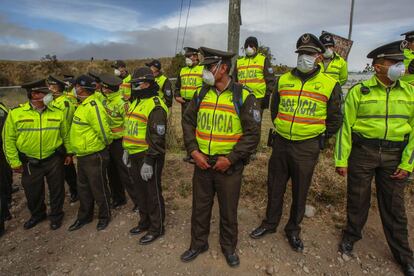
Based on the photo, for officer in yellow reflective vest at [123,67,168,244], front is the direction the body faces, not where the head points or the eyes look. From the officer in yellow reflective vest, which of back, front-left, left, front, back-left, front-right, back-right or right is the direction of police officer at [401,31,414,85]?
back-left

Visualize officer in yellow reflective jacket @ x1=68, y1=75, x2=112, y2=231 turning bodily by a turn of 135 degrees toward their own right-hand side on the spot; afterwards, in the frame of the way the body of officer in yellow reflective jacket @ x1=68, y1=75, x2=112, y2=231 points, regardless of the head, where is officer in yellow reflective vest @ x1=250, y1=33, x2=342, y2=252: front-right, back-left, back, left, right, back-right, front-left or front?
back-right

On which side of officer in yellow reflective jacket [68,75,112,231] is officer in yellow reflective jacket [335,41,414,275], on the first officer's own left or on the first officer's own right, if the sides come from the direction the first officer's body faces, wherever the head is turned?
on the first officer's own left

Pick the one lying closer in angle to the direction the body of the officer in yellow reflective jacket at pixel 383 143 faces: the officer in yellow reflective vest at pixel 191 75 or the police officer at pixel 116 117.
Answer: the police officer

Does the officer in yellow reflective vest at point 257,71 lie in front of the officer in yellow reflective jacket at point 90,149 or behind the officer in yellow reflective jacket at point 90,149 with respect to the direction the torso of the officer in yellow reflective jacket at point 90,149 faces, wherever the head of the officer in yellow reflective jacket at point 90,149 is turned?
behind

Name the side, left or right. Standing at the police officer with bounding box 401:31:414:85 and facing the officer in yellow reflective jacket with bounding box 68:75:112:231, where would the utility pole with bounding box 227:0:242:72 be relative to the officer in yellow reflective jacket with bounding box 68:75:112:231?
right

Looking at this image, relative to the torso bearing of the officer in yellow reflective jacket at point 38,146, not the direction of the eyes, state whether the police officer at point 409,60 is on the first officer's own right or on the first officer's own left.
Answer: on the first officer's own left

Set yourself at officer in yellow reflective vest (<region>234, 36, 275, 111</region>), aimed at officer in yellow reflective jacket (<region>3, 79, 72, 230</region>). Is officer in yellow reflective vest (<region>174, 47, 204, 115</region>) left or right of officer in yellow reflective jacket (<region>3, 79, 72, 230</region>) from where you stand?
right
